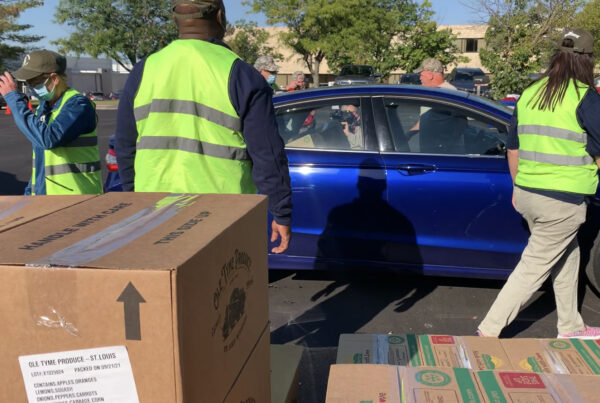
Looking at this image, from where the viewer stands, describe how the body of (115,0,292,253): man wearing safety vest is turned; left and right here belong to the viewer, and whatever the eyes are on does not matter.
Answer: facing away from the viewer

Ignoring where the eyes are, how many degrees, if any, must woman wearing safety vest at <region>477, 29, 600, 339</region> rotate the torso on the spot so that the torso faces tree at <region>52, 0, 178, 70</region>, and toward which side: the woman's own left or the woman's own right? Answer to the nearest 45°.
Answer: approximately 90° to the woman's own left

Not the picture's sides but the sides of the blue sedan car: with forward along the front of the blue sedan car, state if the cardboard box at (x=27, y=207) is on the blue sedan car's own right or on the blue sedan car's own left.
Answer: on the blue sedan car's own right

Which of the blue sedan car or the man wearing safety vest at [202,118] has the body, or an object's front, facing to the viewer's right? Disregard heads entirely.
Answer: the blue sedan car

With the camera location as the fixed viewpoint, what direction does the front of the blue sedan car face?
facing to the right of the viewer

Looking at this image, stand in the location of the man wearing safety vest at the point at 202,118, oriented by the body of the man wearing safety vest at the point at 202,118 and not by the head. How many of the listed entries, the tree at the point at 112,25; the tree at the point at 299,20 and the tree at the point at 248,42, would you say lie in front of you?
3

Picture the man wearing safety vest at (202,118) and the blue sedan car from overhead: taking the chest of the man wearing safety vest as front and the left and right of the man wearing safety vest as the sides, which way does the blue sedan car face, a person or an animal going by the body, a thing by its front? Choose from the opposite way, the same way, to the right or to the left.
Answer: to the right

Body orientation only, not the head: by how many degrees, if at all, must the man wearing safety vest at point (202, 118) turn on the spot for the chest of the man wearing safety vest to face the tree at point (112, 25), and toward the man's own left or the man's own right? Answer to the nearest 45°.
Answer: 0° — they already face it

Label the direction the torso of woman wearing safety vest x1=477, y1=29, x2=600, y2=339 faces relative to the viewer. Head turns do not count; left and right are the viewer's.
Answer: facing away from the viewer and to the right of the viewer

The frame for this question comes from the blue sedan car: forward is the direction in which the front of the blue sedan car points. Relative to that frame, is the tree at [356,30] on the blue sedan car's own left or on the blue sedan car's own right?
on the blue sedan car's own left

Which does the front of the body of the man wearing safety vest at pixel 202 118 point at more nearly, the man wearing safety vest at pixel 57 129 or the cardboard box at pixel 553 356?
the man wearing safety vest
